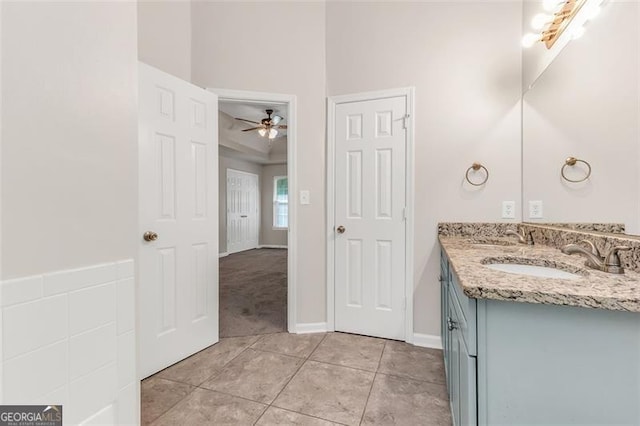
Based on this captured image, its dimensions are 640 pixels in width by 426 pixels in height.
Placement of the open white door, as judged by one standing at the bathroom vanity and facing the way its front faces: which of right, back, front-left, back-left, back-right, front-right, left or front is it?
front

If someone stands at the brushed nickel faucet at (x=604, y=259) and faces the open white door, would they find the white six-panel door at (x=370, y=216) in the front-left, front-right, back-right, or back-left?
front-right

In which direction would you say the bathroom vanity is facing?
to the viewer's left

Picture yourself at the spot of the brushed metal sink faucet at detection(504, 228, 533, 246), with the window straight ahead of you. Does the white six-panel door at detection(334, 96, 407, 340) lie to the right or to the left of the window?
left

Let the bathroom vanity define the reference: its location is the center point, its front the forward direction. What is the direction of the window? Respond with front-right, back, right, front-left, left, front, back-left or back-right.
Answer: front-right

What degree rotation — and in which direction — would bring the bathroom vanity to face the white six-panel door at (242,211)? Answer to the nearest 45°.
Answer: approximately 45° to its right
